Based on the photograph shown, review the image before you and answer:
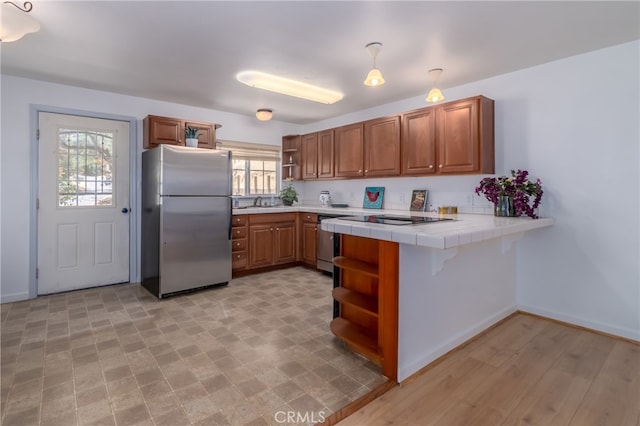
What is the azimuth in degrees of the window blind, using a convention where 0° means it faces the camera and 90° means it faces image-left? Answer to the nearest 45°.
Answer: approximately 315°

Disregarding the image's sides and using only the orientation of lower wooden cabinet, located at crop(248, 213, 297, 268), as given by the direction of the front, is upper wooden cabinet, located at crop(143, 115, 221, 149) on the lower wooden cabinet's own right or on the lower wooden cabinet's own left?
on the lower wooden cabinet's own right

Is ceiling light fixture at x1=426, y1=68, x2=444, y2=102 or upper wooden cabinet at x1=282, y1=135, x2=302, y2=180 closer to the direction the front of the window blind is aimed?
the ceiling light fixture

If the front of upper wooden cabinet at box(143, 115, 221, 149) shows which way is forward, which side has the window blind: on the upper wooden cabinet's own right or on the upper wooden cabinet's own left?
on the upper wooden cabinet's own left

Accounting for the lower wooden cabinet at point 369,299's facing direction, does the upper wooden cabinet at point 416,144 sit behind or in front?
behind

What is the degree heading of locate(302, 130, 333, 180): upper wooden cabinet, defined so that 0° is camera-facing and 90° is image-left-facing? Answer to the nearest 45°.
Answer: approximately 45°

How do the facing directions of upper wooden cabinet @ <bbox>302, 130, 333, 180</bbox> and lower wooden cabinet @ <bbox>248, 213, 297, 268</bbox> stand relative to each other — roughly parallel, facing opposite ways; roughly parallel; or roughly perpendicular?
roughly perpendicular

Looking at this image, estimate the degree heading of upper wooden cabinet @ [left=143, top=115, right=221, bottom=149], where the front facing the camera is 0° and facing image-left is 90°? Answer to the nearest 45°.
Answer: approximately 315°

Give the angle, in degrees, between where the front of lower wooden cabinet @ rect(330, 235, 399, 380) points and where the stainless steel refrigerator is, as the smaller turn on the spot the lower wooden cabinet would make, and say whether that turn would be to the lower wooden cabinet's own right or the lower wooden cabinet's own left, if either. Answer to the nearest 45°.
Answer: approximately 90° to the lower wooden cabinet's own right

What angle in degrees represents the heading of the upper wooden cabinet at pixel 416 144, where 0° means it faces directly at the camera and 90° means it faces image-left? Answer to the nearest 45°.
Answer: approximately 45°

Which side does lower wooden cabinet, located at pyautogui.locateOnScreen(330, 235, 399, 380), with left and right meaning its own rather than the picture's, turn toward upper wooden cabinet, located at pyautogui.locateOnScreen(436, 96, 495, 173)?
back

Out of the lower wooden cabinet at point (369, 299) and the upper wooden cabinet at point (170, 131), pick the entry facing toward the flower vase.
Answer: the upper wooden cabinet
